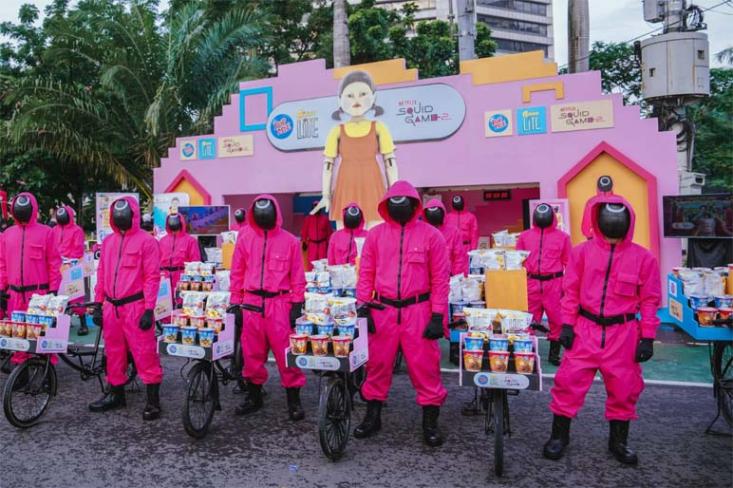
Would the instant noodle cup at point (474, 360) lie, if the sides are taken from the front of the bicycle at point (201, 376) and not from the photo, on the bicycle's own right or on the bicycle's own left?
on the bicycle's own left

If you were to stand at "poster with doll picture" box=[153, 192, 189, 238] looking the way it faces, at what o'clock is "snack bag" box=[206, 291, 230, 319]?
The snack bag is roughly at 12 o'clock from the poster with doll picture.

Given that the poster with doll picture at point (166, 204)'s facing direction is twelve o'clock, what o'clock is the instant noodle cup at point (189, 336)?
The instant noodle cup is roughly at 12 o'clock from the poster with doll picture.

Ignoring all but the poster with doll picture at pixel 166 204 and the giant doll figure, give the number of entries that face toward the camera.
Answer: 2

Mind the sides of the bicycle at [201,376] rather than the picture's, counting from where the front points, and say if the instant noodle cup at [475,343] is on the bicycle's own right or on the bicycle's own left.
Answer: on the bicycle's own left

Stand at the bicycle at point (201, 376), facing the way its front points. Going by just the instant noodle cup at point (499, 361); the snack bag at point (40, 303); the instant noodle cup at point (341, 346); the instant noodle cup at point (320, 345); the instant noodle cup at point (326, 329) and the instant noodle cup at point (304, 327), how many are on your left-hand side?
5

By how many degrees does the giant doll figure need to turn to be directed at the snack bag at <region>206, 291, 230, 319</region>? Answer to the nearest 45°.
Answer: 0° — it already faces it

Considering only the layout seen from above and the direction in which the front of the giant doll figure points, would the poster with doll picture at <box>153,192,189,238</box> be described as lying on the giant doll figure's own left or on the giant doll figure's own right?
on the giant doll figure's own right
